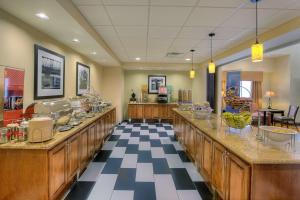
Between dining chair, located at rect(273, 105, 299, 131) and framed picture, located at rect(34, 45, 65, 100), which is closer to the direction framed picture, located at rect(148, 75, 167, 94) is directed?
the framed picture

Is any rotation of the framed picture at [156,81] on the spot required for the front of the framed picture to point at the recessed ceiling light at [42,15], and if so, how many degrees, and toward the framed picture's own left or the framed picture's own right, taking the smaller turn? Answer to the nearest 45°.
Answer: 0° — it already faces it

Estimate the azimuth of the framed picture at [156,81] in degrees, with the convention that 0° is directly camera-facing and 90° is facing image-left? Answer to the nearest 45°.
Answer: approximately 0°

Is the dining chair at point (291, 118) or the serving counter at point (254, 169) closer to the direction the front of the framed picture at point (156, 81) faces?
the serving counter

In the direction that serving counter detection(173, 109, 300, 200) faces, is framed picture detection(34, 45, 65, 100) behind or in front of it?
in front

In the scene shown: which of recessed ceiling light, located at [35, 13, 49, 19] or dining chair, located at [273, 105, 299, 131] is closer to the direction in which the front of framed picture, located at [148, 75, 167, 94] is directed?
the recessed ceiling light

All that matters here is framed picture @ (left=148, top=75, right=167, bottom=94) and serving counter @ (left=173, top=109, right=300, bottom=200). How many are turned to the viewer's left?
1

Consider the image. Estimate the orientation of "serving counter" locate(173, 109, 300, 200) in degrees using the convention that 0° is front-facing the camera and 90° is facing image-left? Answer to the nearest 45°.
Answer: approximately 90°

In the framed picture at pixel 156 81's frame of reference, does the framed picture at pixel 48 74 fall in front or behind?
in front

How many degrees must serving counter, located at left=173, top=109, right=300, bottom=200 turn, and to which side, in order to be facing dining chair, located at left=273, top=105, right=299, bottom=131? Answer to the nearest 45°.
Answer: approximately 90° to its right

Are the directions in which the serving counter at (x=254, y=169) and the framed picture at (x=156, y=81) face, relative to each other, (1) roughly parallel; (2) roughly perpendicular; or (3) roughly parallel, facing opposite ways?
roughly perpendicular

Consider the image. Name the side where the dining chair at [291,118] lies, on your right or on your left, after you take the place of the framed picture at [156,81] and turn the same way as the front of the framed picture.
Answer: on your left
